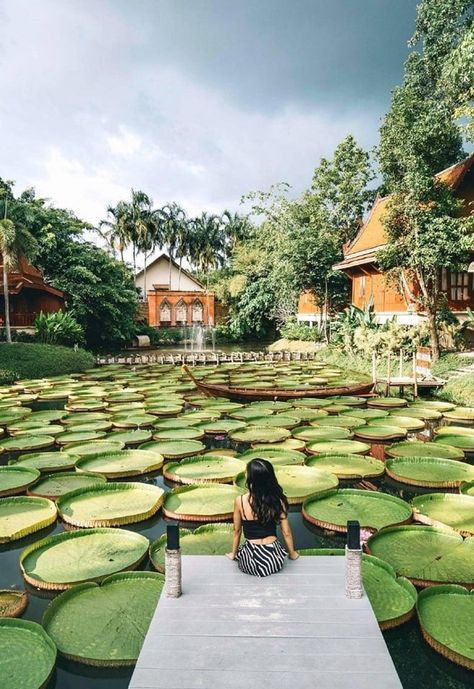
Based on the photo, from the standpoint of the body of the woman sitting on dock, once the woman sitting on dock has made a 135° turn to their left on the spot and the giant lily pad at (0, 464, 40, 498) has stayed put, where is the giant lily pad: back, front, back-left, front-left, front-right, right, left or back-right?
right

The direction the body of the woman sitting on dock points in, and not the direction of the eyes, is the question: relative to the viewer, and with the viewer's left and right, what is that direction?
facing away from the viewer

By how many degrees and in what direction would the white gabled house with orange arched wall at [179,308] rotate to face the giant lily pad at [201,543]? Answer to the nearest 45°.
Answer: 0° — it already faces it

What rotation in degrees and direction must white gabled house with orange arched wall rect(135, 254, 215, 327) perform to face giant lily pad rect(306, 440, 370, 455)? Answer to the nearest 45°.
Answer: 0° — it already faces it

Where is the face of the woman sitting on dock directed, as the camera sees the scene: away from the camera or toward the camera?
away from the camera

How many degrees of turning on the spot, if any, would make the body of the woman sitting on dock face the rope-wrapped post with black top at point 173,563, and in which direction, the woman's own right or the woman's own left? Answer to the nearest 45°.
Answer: approximately 135° to the woman's own left

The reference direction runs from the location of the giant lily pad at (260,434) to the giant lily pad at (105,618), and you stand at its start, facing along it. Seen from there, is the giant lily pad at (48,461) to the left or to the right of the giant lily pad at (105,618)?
right
